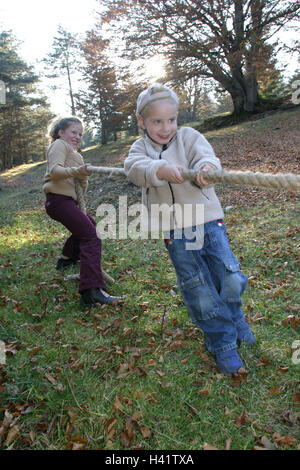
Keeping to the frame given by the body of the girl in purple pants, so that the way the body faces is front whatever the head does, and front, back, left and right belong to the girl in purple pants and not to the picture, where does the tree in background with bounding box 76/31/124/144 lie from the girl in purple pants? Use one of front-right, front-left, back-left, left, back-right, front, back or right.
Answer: left

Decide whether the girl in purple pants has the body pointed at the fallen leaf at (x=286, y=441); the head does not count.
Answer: no

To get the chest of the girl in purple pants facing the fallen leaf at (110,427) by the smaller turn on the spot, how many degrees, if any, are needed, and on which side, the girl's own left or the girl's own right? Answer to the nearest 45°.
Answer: approximately 90° to the girl's own right

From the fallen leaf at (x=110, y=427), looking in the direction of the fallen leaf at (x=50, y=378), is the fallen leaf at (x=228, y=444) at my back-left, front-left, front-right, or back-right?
back-right

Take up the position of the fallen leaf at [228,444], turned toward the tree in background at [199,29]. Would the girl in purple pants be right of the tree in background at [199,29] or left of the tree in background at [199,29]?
left

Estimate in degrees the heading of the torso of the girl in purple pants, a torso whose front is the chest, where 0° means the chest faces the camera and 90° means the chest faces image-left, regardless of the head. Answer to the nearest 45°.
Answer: approximately 270°

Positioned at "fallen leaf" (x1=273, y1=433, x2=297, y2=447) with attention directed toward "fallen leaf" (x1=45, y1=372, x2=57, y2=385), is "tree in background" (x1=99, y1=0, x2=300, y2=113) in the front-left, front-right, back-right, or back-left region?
front-right

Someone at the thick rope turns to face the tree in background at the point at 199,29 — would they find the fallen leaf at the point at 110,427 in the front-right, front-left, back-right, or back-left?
back-left

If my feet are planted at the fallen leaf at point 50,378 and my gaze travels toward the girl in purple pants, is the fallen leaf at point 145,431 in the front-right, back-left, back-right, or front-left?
back-right
